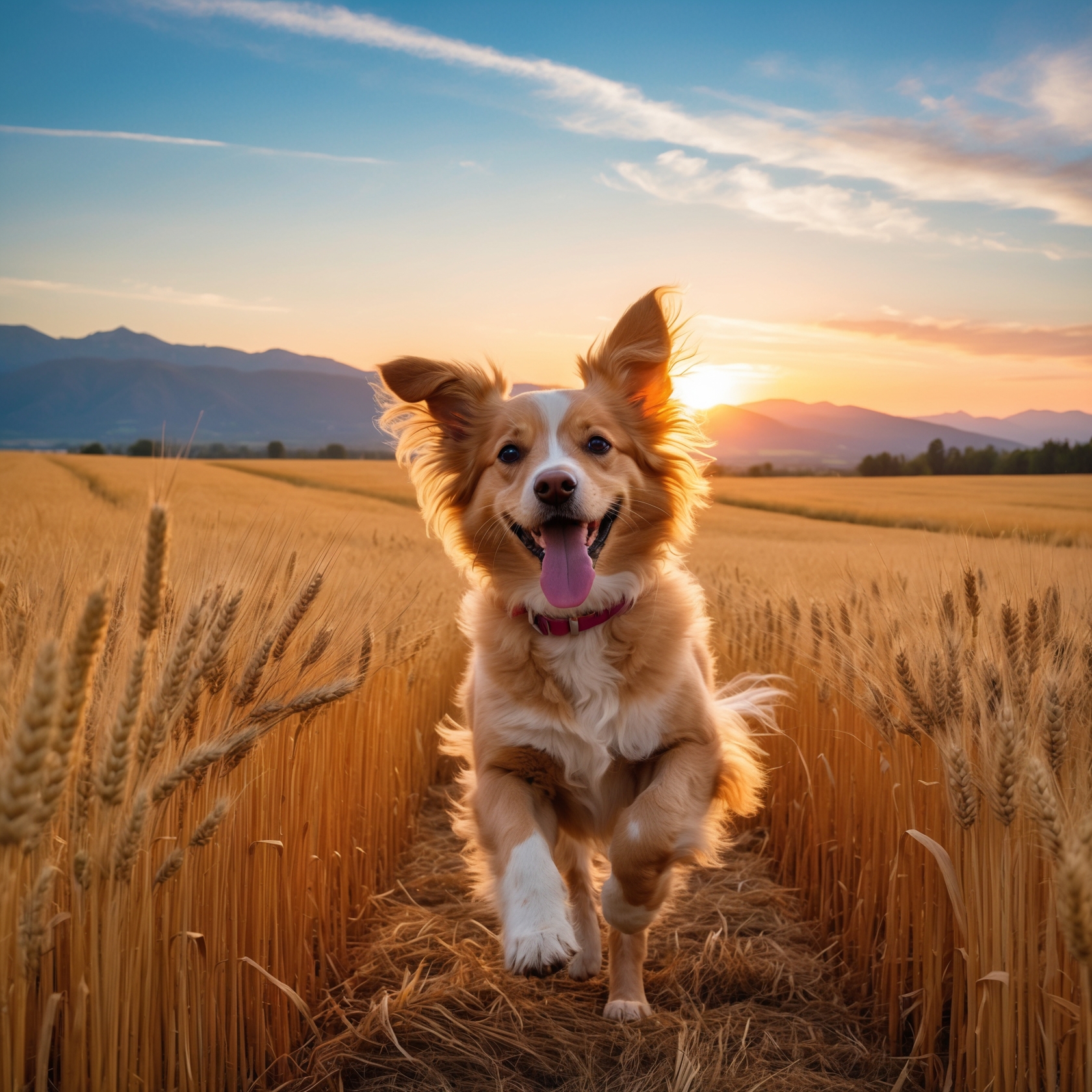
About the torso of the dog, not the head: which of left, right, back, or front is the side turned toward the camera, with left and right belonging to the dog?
front
